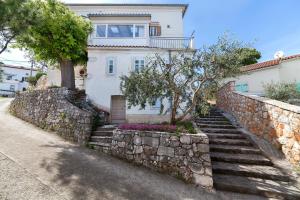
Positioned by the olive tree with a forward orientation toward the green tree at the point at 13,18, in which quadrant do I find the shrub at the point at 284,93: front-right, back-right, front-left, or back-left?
back-right

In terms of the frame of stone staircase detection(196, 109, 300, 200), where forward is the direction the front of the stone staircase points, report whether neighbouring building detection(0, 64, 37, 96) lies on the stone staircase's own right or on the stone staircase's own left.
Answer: on the stone staircase's own right

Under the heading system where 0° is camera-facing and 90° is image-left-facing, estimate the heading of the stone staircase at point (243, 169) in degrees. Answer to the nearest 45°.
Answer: approximately 0°

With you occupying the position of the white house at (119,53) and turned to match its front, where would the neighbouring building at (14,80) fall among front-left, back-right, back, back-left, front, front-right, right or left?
back-right

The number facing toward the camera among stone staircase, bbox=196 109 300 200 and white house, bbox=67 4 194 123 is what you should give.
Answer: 2

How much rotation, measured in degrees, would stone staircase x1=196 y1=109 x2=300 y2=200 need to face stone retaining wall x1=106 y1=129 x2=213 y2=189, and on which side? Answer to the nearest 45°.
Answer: approximately 45° to its right

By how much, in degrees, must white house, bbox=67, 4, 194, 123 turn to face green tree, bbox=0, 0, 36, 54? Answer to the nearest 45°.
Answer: approximately 45° to its right

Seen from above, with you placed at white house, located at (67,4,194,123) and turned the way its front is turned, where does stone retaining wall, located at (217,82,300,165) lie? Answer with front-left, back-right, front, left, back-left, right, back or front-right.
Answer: front-left

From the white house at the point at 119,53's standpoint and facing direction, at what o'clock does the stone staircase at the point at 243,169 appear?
The stone staircase is roughly at 11 o'clock from the white house.

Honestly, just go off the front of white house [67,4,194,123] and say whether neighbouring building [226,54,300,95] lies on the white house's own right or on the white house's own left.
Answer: on the white house's own left

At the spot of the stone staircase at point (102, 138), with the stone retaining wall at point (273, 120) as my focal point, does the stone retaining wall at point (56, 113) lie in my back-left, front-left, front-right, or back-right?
back-left
